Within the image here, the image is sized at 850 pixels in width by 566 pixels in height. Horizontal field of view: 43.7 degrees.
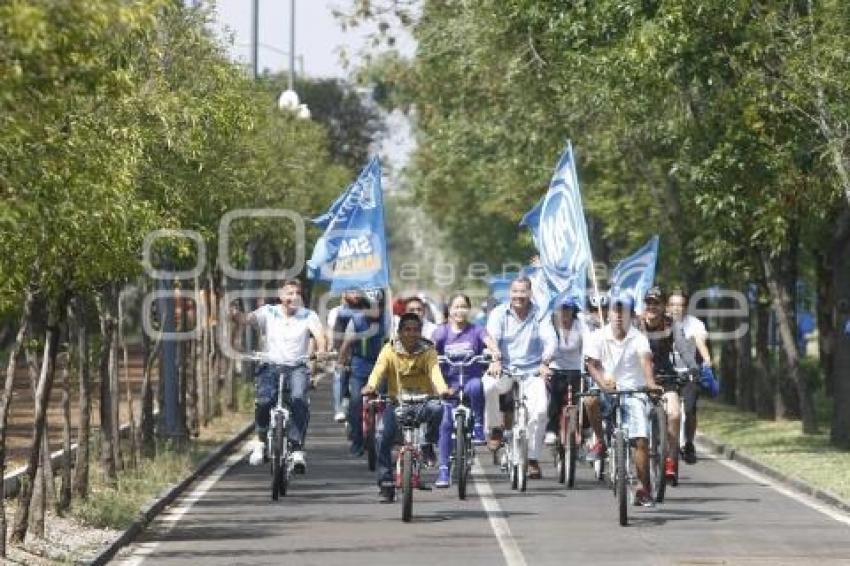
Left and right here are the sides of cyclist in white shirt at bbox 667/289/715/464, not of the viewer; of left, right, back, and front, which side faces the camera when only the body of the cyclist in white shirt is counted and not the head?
front

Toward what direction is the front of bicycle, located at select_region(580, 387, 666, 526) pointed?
toward the camera

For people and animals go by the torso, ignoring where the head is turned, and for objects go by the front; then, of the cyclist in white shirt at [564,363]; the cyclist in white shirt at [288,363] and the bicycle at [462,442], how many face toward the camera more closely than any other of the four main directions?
3

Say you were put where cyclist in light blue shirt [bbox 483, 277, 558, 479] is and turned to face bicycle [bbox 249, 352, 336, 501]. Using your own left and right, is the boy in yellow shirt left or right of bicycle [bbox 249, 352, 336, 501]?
left

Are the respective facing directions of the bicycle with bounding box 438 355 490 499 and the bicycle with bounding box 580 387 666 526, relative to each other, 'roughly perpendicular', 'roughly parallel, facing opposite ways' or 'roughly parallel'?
roughly parallel

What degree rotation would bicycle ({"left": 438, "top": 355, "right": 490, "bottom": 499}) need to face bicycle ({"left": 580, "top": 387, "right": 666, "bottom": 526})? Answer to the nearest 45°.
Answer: approximately 45° to its left

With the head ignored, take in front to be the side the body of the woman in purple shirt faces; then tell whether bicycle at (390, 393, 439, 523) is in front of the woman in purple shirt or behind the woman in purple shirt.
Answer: in front

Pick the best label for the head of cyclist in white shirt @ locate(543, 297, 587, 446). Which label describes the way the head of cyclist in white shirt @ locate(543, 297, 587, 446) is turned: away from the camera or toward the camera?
toward the camera

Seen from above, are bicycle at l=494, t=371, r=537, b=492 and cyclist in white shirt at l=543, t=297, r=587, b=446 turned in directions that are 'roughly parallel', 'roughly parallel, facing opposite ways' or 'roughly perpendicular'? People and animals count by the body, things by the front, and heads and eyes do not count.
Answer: roughly parallel

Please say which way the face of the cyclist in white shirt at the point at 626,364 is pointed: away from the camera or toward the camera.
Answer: toward the camera

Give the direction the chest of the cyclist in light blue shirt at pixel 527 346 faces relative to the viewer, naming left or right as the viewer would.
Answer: facing the viewer

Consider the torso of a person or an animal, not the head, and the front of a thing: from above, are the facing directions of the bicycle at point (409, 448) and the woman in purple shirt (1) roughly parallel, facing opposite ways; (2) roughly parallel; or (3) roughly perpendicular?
roughly parallel

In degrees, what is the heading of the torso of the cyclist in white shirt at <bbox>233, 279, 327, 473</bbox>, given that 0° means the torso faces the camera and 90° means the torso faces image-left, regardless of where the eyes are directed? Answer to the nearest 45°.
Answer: approximately 0°

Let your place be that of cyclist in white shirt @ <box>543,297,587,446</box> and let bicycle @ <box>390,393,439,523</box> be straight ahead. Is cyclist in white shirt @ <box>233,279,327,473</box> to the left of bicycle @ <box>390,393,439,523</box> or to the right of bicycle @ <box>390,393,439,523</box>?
right
